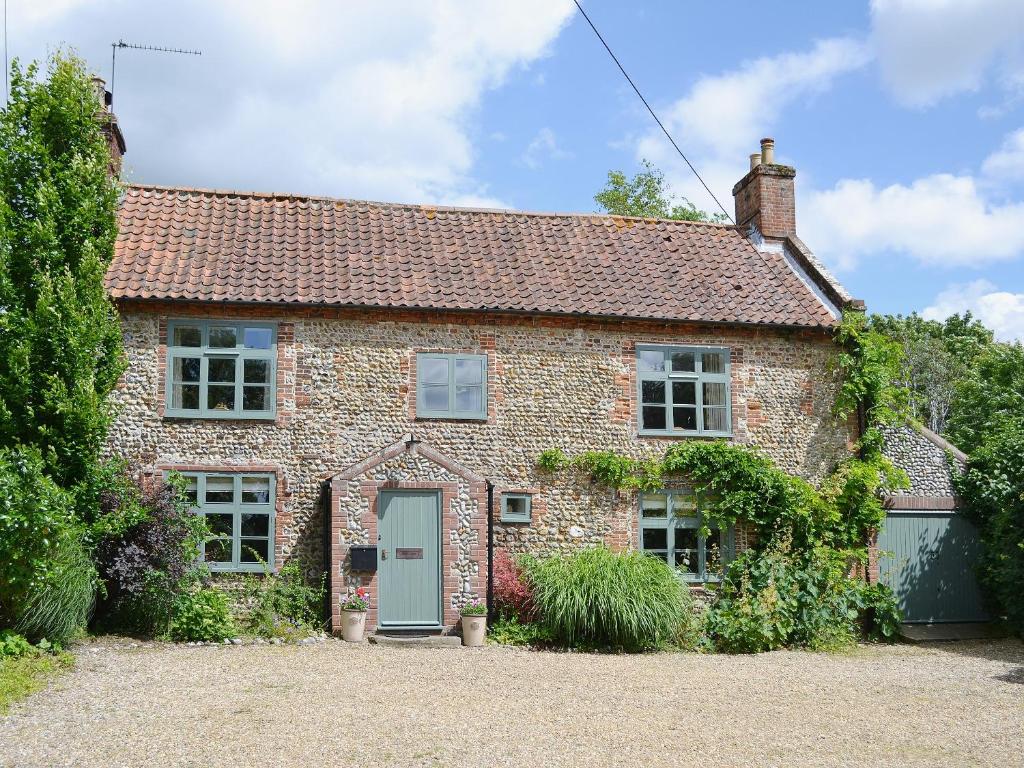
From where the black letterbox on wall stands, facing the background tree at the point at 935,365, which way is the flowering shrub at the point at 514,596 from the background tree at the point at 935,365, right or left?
right

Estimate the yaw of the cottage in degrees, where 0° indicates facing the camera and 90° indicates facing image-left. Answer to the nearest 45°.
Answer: approximately 0°

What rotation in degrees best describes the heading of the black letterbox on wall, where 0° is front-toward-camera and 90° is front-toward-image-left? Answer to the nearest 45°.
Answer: approximately 0°

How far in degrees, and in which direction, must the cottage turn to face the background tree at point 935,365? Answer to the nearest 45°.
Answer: approximately 135° to its left

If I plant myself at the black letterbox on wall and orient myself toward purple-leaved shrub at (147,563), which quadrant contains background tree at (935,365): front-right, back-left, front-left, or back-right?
back-right

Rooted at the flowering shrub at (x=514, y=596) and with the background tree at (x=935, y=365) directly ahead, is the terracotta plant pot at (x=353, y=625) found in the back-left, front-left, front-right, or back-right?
back-left

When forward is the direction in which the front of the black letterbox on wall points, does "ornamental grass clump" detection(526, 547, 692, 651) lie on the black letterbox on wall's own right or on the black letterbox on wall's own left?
on the black letterbox on wall's own left
